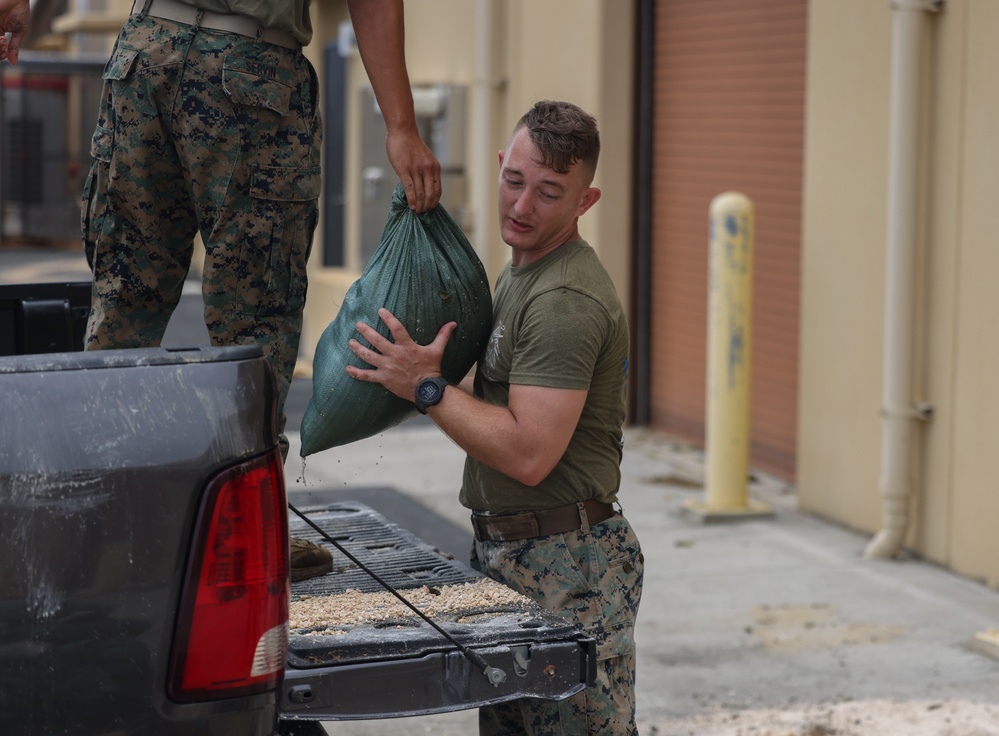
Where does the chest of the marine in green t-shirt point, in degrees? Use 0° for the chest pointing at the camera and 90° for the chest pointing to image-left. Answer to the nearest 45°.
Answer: approximately 90°

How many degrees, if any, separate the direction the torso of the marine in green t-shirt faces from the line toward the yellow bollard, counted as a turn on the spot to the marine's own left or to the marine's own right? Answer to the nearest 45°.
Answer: approximately 90° to the marine's own right

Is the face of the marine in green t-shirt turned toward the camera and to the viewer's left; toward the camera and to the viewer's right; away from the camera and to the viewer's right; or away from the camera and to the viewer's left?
toward the camera and to the viewer's left
